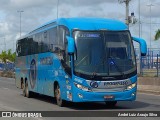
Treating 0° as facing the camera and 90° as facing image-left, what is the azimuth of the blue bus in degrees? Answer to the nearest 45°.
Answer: approximately 315°
